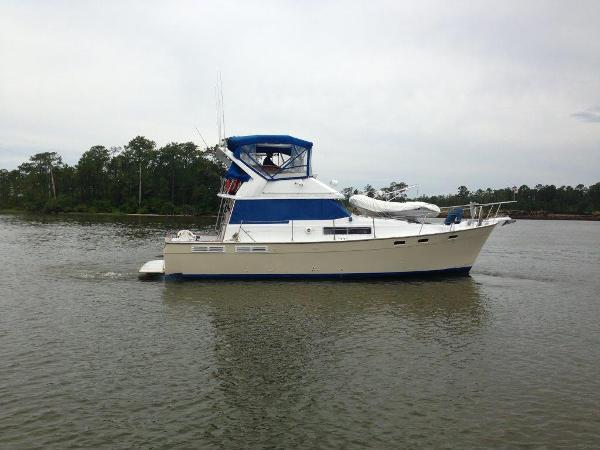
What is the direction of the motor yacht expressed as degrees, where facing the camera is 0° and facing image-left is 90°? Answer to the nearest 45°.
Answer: approximately 270°
